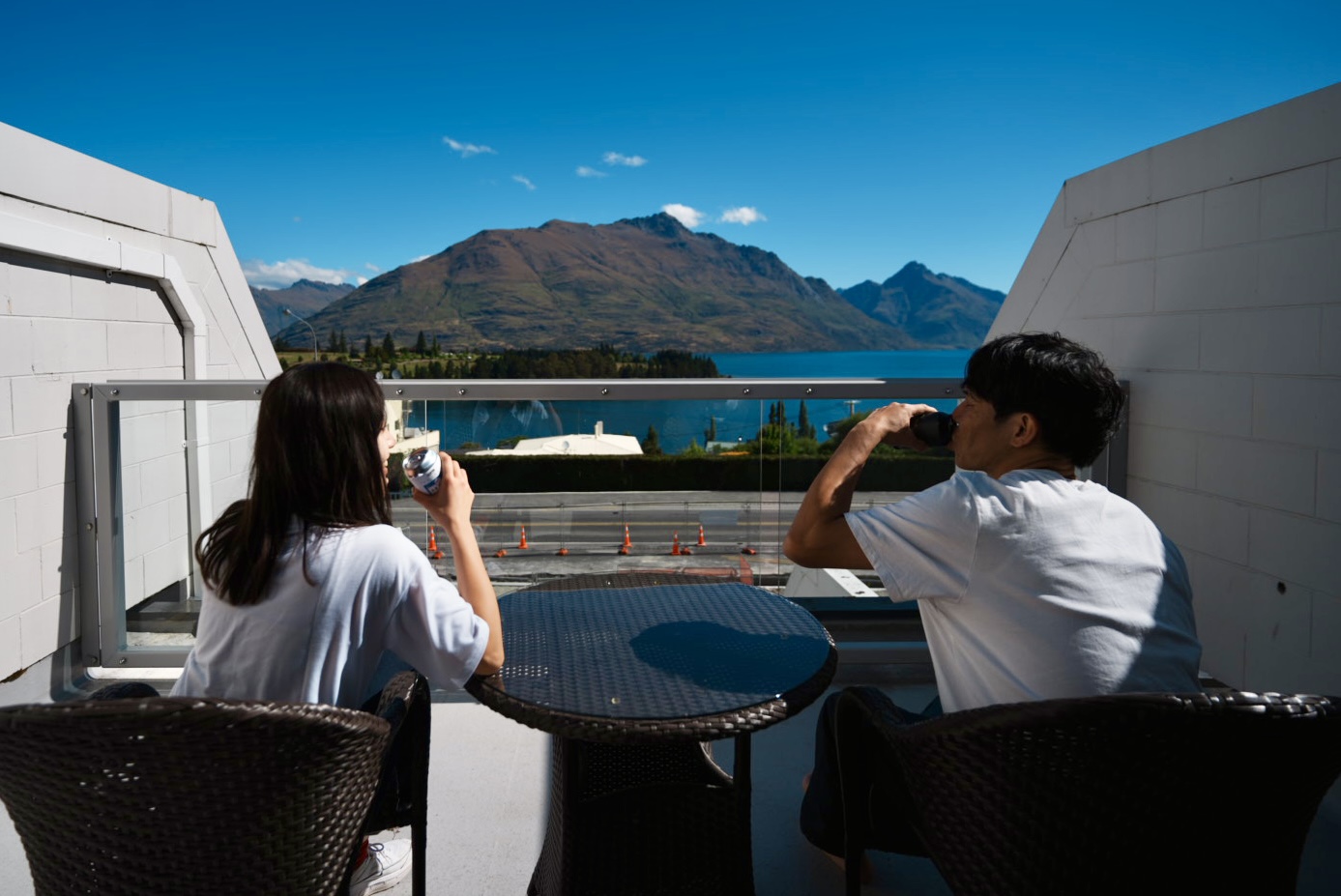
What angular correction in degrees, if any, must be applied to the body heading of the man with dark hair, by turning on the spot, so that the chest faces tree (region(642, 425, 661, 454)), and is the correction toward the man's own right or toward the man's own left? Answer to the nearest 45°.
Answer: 0° — they already face it

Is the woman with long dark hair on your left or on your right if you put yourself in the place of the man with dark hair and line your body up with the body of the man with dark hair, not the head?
on your left

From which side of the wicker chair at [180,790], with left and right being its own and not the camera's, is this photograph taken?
back

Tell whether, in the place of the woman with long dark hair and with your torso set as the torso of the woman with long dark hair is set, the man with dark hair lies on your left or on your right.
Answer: on your right

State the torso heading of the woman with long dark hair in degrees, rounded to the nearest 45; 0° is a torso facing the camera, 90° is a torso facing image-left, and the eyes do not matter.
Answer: approximately 225°

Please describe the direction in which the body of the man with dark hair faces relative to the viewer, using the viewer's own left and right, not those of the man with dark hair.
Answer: facing away from the viewer and to the left of the viewer

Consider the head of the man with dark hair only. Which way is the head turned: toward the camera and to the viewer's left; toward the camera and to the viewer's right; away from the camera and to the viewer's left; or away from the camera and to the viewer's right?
away from the camera and to the viewer's left
